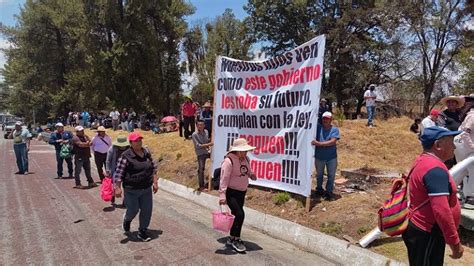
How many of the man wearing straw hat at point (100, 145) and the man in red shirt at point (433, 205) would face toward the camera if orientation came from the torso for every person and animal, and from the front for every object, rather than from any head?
1

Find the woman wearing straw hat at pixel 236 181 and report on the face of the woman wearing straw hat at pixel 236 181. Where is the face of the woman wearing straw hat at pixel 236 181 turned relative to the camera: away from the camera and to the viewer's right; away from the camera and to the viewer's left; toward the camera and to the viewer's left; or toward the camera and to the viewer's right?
toward the camera and to the viewer's right

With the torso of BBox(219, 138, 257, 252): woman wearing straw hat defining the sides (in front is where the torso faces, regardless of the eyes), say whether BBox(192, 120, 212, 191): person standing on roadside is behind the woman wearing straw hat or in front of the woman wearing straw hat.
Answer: behind
